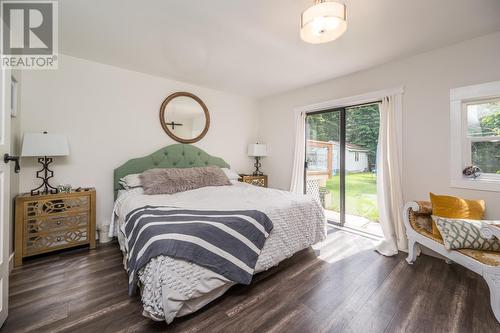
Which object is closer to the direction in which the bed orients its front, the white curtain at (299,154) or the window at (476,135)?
the window

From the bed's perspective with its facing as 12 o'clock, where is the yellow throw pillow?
The yellow throw pillow is roughly at 11 o'clock from the bed.

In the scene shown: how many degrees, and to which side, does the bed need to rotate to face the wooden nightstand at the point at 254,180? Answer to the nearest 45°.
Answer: approximately 90° to its left

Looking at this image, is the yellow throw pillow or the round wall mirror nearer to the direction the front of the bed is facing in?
the yellow throw pillow

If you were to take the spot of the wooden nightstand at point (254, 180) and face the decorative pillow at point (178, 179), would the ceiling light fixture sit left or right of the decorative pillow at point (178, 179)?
left

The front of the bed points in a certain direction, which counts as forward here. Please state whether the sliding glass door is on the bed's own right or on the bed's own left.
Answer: on the bed's own left

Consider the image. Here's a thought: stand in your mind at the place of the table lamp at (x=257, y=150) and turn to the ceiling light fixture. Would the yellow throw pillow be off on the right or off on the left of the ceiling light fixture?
left

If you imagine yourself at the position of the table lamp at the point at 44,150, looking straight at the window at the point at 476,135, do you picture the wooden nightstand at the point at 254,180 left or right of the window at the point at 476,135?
left
